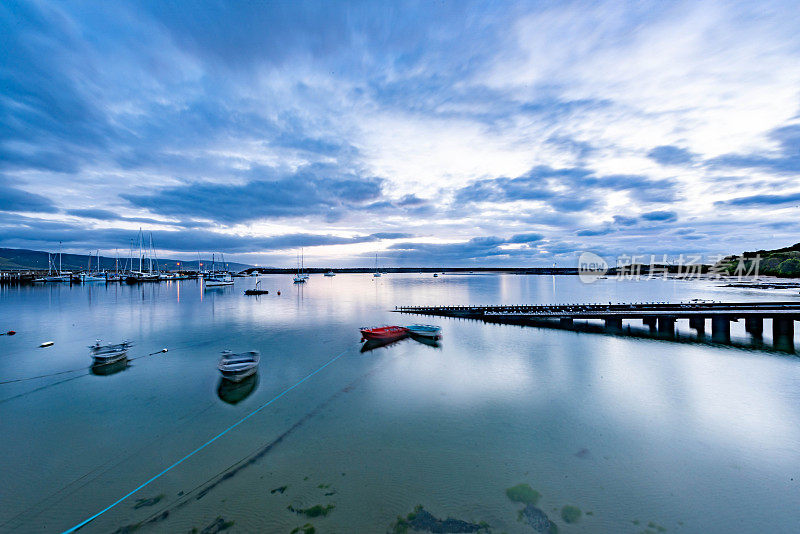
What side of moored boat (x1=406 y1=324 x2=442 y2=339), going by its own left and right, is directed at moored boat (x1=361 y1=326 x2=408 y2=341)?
front

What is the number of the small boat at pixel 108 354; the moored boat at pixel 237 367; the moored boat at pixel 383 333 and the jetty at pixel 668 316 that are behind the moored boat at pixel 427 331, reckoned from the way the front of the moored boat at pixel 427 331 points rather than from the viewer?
1

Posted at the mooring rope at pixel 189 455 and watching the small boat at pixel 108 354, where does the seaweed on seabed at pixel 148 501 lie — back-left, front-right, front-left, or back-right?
back-left

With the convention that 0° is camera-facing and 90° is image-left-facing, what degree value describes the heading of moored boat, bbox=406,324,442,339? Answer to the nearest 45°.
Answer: approximately 90°

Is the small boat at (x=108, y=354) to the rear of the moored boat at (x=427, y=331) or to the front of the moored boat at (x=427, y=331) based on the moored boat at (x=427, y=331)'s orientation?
to the front
